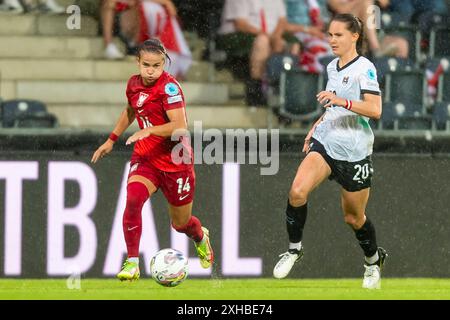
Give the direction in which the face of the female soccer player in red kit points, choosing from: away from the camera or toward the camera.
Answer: toward the camera

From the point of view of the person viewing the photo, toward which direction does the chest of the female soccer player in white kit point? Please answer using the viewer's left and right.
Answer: facing the viewer and to the left of the viewer

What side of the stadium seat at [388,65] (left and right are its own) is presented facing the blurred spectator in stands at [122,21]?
right

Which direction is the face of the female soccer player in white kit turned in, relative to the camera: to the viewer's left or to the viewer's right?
to the viewer's left

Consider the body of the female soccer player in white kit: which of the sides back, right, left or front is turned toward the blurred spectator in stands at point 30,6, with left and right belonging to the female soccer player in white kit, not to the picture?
right

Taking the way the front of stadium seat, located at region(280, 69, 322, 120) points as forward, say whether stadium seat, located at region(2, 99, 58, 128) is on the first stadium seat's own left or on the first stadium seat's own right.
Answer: on the first stadium seat's own right

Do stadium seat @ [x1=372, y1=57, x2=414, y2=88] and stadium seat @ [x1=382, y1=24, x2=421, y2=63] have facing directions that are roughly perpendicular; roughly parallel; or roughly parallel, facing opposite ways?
roughly parallel

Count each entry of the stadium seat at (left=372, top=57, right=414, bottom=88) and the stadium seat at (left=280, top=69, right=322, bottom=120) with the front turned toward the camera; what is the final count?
2

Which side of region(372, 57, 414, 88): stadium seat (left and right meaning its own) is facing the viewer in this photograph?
front

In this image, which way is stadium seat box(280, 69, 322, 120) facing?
toward the camera

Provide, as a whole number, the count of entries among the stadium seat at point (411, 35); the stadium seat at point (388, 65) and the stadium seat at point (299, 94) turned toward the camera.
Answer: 3

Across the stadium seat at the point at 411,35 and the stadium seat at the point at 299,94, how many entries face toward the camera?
2

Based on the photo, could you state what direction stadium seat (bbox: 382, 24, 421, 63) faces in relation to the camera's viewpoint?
facing the viewer

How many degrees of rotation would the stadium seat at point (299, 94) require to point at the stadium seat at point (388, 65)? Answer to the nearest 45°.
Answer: approximately 135° to its left
